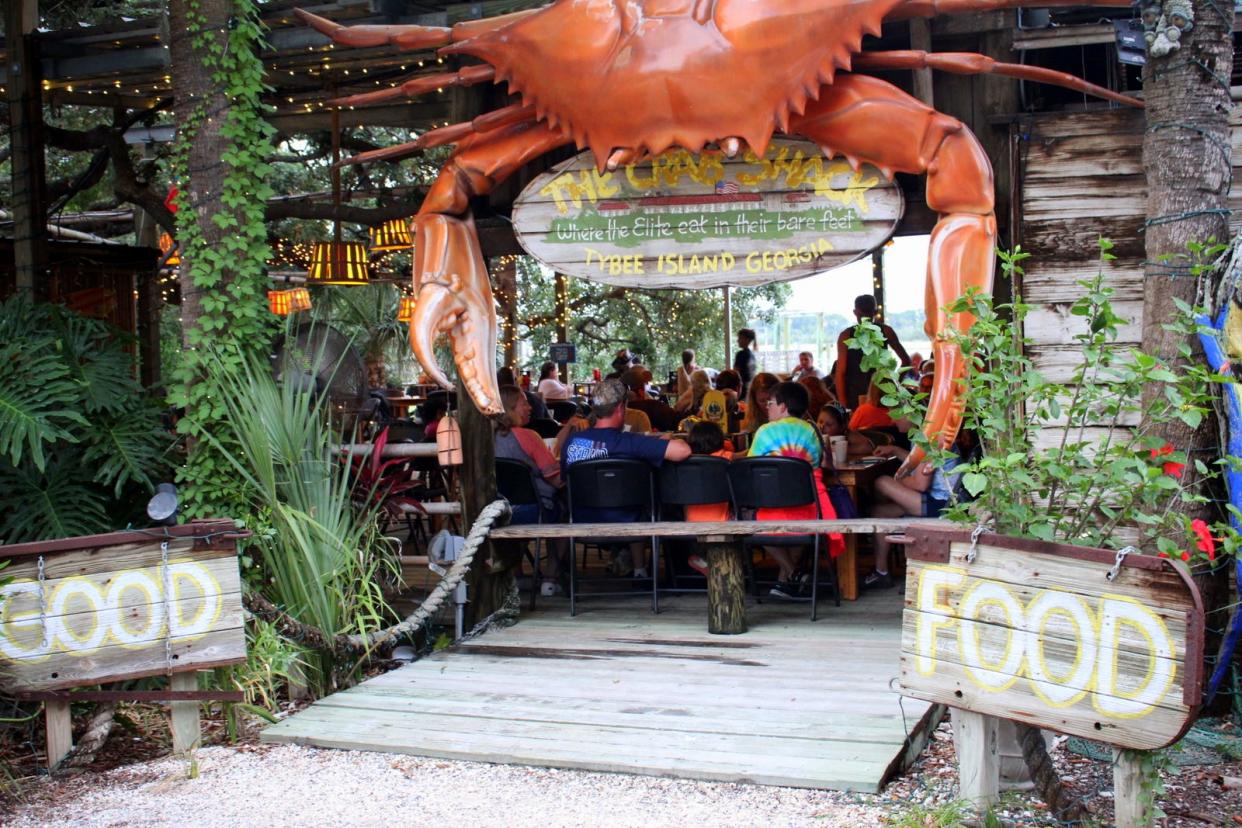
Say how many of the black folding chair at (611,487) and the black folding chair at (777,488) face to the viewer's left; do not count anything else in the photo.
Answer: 0

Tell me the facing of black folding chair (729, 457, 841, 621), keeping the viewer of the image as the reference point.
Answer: facing away from the viewer

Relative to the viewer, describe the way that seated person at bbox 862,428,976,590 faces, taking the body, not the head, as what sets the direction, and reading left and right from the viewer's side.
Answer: facing to the left of the viewer

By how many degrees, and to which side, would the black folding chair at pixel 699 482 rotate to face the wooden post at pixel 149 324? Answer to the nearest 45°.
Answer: approximately 45° to its left

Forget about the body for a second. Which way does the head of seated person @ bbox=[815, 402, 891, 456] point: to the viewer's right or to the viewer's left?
to the viewer's left

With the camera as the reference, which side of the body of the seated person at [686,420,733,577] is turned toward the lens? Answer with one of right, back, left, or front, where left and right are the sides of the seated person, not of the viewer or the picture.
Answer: back

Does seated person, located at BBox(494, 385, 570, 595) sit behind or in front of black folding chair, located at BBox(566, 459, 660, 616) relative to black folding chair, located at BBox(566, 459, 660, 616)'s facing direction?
in front

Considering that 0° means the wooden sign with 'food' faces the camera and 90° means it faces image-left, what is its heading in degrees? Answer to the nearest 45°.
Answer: approximately 45°

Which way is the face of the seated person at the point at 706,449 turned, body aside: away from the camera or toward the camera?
away from the camera

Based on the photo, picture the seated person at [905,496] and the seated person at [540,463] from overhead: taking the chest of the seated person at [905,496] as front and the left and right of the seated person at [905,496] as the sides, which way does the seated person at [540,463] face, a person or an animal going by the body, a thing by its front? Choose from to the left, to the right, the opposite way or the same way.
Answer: the opposite way

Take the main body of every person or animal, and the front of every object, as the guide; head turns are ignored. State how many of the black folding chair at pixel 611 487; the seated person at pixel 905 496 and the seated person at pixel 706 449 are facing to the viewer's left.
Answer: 1

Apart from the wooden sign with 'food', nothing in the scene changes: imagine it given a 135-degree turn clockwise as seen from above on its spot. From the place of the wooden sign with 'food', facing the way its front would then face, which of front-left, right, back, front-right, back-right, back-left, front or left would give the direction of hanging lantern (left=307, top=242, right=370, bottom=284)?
front-left

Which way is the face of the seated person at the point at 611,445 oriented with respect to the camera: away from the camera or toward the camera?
away from the camera

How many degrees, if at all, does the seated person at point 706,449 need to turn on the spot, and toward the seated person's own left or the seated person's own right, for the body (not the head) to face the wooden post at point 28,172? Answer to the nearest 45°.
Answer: approximately 90° to the seated person's own left

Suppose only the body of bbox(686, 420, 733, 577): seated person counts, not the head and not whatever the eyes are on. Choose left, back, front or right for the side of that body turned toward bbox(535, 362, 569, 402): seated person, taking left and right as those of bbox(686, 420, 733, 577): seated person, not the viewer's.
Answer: front
